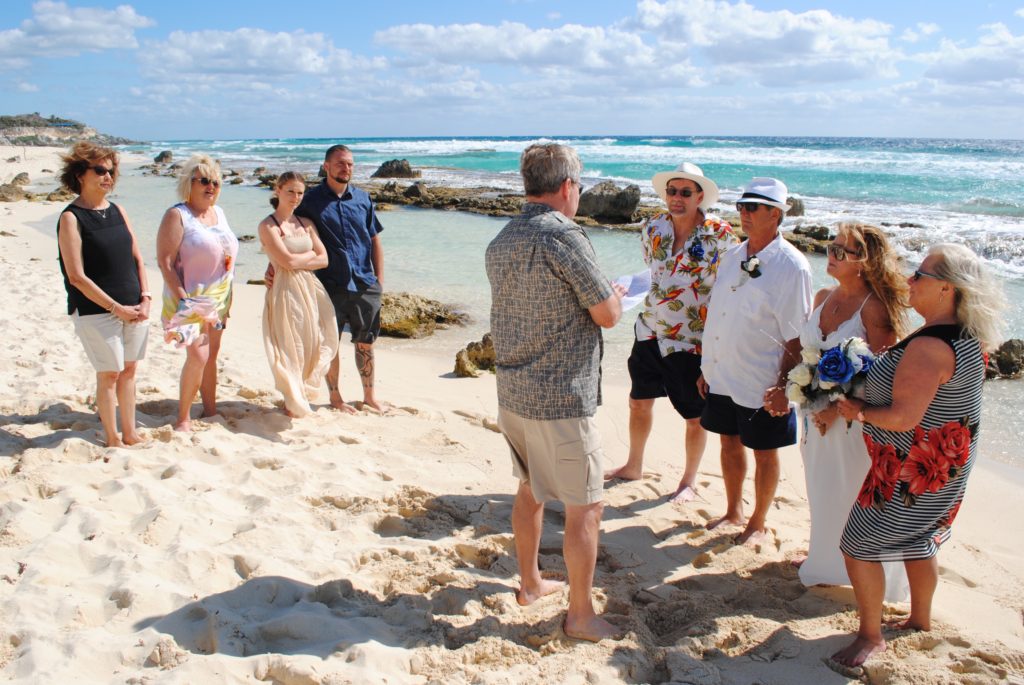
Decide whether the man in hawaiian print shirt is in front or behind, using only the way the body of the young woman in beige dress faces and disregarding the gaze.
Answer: in front

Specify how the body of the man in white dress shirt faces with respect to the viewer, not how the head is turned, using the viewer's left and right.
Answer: facing the viewer and to the left of the viewer

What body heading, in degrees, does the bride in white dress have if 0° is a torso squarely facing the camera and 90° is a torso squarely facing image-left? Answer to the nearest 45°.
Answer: approximately 45°

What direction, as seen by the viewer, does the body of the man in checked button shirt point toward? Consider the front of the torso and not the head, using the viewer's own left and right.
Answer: facing away from the viewer and to the right of the viewer

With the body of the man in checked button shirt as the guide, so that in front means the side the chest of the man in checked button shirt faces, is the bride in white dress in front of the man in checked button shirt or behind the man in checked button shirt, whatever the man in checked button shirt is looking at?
in front

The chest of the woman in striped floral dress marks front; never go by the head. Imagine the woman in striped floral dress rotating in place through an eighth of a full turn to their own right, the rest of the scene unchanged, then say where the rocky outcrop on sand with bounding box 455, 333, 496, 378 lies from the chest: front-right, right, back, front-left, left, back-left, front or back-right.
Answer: front

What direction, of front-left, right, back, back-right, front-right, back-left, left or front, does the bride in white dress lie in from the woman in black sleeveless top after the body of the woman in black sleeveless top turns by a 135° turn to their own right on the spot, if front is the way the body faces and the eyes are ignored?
back-left

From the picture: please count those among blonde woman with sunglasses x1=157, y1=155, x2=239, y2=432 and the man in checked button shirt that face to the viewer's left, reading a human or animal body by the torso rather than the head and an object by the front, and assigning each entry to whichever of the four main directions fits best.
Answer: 0

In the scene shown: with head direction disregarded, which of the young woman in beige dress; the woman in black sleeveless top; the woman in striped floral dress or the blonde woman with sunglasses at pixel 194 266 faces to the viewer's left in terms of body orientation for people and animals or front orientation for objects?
the woman in striped floral dress

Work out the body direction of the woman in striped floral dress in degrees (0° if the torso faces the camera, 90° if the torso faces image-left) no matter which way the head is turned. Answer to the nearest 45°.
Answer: approximately 90°

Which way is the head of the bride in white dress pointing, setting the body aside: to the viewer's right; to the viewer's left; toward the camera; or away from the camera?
to the viewer's left
